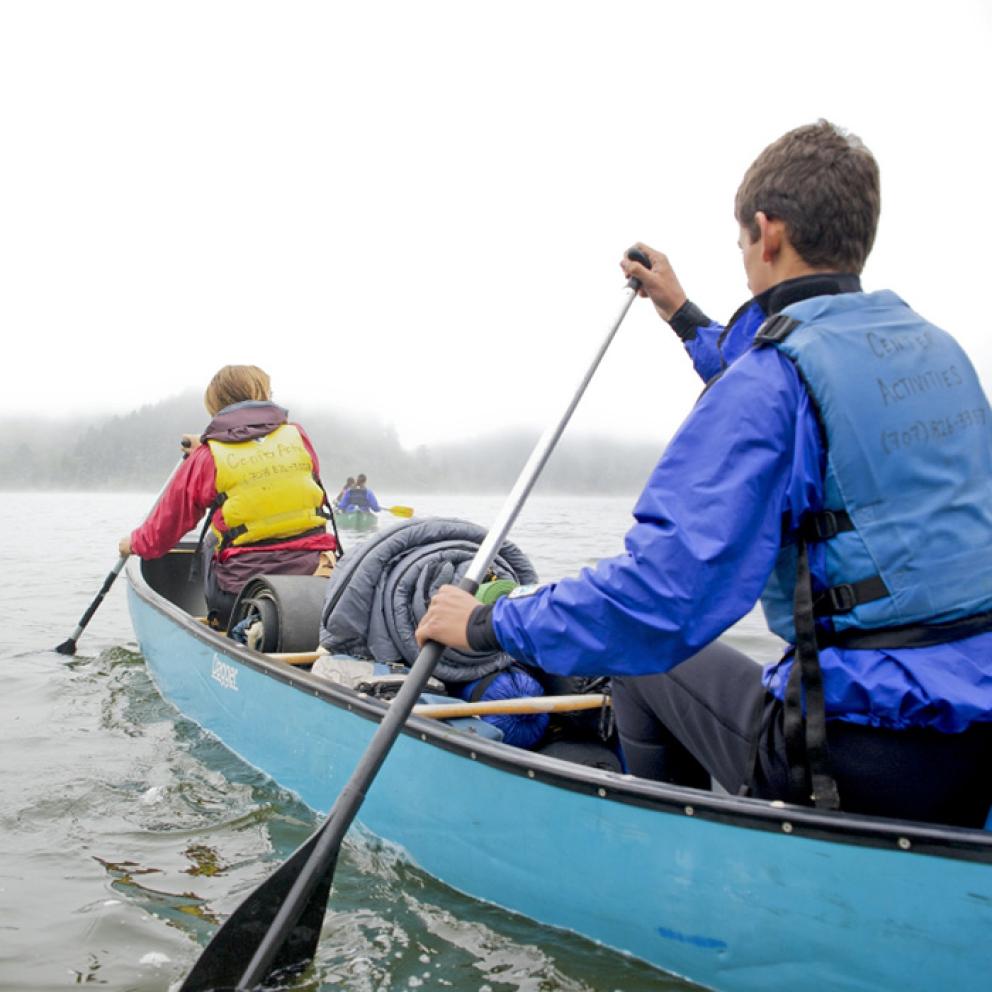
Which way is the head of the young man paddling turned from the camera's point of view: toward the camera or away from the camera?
away from the camera

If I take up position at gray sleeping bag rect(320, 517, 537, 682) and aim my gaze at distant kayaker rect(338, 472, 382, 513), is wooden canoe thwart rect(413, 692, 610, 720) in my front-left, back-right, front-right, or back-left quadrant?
back-right

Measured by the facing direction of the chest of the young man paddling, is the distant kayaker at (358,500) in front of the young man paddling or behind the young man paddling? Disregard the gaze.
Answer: in front

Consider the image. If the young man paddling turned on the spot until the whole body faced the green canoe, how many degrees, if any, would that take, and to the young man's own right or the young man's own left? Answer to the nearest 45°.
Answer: approximately 45° to the young man's own right

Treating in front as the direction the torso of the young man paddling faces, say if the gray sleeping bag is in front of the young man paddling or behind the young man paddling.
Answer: in front

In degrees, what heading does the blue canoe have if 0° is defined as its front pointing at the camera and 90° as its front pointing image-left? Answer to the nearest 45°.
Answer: approximately 135°

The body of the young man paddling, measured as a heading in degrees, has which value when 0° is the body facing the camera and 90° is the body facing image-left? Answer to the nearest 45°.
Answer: approximately 135°

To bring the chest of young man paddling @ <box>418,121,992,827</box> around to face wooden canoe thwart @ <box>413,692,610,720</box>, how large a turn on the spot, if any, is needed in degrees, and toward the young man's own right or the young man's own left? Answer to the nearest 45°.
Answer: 0° — they already face it

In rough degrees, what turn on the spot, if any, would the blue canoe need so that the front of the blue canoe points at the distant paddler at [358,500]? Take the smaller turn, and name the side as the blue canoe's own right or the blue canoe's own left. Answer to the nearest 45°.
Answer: approximately 45° to the blue canoe's own right
